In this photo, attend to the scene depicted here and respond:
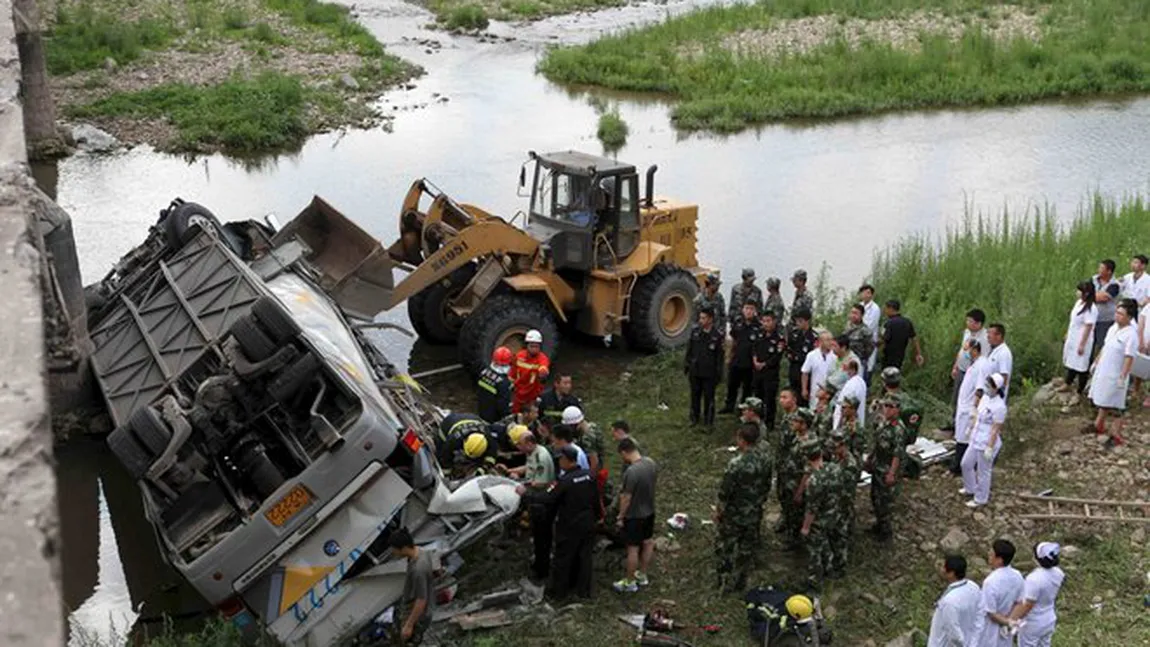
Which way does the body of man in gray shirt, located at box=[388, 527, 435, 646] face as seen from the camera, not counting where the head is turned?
to the viewer's left

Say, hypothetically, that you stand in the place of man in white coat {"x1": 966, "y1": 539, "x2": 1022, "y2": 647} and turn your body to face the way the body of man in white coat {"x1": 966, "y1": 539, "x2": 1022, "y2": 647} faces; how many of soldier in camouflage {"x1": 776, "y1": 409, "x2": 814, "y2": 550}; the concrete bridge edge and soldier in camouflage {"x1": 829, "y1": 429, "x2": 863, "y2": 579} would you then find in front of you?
2

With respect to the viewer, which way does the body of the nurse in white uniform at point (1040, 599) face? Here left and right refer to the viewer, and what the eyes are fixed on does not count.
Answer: facing away from the viewer and to the left of the viewer

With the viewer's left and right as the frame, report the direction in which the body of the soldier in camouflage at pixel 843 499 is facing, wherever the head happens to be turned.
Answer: facing to the left of the viewer

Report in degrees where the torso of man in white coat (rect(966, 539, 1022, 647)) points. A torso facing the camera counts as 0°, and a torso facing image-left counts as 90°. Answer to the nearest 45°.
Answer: approximately 135°

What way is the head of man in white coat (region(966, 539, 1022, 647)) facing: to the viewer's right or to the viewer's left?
to the viewer's left

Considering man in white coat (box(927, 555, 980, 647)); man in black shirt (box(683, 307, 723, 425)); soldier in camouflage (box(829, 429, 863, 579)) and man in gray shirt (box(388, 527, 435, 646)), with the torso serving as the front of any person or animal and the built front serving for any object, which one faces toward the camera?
the man in black shirt

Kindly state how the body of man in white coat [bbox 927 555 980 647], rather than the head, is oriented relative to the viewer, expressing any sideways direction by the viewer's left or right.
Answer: facing away from the viewer and to the left of the viewer

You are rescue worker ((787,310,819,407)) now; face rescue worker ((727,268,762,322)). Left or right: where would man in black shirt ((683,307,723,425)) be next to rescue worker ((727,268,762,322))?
left

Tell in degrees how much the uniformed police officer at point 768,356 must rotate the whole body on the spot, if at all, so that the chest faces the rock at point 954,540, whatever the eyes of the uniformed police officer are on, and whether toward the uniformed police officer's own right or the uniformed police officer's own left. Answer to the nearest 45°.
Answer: approximately 90° to the uniformed police officer's own left

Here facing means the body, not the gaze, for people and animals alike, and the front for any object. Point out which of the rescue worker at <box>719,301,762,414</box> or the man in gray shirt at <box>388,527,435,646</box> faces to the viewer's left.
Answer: the man in gray shirt

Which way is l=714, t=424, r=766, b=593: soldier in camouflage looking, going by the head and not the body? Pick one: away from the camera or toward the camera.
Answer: away from the camera
